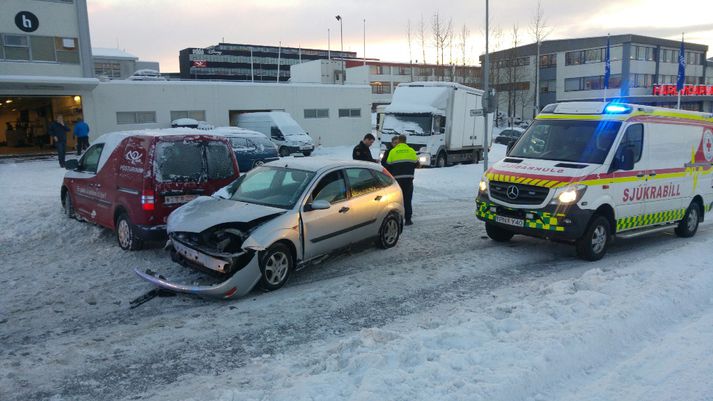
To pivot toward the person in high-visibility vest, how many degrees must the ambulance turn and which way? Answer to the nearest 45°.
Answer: approximately 45° to its right

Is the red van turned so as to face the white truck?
no

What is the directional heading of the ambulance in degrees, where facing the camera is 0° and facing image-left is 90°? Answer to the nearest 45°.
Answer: approximately 45°

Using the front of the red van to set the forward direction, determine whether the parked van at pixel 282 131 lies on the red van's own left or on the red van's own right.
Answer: on the red van's own right

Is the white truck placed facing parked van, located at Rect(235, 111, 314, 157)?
no

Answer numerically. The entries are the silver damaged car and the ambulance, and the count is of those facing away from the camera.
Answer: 0

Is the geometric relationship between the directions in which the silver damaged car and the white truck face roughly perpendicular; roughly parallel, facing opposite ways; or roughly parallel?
roughly parallel

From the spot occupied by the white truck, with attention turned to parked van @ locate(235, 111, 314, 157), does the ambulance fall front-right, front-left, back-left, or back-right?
back-left

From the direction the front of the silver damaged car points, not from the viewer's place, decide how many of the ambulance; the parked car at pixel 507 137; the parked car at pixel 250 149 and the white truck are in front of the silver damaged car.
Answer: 0

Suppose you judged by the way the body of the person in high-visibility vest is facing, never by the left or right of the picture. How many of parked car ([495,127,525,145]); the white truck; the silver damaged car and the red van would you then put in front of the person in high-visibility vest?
2

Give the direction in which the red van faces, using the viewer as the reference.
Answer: facing away from the viewer and to the left of the viewer

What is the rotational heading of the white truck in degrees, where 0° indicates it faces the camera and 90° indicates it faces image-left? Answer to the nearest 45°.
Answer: approximately 45°

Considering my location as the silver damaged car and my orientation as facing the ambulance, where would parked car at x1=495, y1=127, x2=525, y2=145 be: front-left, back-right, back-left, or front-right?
front-left

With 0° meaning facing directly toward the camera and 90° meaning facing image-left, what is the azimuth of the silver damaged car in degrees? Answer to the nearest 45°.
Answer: approximately 45°

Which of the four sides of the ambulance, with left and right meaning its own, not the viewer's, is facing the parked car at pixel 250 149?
right
